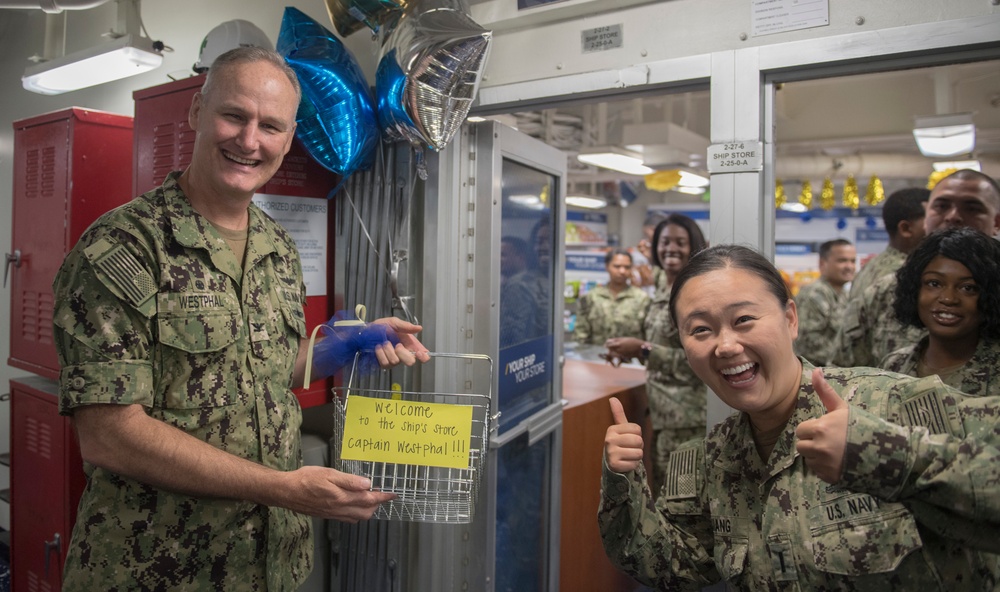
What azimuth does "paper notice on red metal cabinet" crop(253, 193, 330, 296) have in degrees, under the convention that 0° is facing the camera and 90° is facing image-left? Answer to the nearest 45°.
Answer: approximately 0°

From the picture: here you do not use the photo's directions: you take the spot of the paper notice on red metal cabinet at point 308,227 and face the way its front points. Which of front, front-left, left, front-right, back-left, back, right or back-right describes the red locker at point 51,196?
back-right

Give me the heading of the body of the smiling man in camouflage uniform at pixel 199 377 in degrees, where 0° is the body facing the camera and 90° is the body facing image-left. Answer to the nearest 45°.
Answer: approximately 315°

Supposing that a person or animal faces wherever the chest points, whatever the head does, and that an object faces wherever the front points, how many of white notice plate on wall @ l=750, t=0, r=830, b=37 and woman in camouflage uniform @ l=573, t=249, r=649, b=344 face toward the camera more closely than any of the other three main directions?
2

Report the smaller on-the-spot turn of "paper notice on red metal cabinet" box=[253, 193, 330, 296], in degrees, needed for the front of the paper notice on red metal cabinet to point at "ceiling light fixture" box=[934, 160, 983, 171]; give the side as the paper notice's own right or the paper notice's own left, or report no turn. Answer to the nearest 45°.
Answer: approximately 135° to the paper notice's own left

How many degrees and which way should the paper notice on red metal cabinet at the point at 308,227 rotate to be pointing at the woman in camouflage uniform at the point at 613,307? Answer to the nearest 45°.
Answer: approximately 135° to its left

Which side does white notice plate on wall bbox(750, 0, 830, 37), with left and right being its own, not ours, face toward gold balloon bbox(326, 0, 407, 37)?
right

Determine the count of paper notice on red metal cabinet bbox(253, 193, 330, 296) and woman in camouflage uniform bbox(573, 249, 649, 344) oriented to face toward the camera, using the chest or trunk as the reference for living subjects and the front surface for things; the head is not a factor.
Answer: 2
